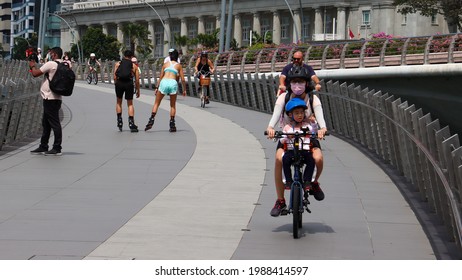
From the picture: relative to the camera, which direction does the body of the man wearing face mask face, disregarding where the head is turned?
toward the camera

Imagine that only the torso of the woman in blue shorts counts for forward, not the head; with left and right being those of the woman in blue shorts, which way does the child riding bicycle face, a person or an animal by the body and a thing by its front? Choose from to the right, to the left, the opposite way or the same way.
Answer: the opposite way

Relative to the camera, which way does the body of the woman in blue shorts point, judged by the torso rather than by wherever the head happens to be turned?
away from the camera

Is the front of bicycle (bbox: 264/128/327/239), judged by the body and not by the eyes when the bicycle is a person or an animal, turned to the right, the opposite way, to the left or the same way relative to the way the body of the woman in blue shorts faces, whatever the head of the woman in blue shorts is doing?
the opposite way

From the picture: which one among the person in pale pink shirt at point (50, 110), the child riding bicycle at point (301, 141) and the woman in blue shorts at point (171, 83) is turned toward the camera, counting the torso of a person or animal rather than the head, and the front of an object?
the child riding bicycle

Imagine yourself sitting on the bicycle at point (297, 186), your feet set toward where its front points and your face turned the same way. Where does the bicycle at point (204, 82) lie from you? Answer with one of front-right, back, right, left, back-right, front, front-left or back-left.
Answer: back

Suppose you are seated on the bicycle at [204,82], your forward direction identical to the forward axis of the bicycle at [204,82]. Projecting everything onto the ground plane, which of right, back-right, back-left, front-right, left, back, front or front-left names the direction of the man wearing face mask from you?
front

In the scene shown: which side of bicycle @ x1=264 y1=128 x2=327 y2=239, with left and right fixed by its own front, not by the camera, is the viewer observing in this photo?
front
